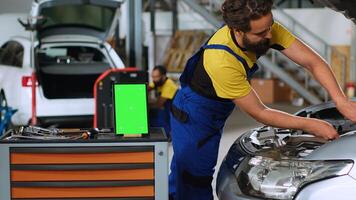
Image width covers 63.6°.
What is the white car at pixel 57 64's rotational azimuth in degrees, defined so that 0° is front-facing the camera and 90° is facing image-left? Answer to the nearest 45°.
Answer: approximately 135°

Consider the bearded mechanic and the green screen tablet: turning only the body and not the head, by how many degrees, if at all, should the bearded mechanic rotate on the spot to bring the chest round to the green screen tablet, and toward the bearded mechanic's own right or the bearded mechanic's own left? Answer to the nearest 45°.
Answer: approximately 135° to the bearded mechanic's own right

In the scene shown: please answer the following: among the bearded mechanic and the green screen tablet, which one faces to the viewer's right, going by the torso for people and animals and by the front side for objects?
the bearded mechanic

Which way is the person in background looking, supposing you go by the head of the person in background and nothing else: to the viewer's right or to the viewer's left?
to the viewer's left

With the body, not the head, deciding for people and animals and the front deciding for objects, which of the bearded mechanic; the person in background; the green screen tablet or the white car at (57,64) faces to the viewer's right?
the bearded mechanic

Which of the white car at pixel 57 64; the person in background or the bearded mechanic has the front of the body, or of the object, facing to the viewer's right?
the bearded mechanic

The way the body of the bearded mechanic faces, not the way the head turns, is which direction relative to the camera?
to the viewer's right

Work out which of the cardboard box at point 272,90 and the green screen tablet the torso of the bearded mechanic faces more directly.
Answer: the cardboard box

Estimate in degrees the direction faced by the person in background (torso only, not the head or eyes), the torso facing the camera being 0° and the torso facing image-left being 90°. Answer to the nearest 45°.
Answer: approximately 45°
